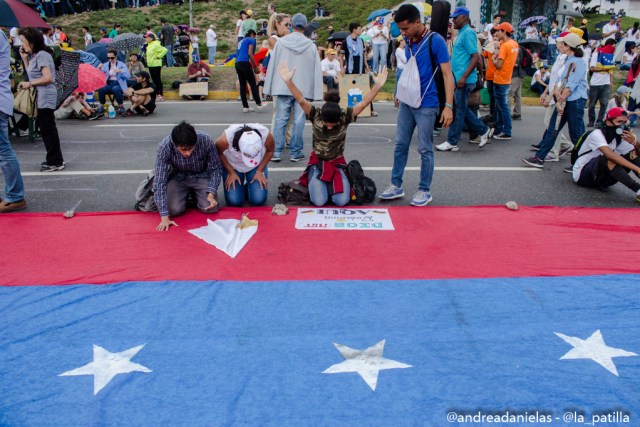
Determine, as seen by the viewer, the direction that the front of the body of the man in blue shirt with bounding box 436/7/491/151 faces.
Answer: to the viewer's left

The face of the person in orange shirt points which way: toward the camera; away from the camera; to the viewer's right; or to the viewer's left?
to the viewer's left

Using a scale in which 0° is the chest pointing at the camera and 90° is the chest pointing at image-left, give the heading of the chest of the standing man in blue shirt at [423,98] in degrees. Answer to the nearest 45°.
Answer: approximately 45°

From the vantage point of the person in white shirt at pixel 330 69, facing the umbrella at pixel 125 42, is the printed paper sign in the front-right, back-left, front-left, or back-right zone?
back-left

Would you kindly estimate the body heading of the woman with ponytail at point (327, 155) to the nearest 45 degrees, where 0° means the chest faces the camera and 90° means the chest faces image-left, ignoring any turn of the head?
approximately 0°

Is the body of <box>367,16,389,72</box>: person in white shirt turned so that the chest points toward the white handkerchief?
yes

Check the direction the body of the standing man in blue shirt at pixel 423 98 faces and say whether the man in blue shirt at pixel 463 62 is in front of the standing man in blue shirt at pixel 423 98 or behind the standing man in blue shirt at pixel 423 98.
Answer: behind
